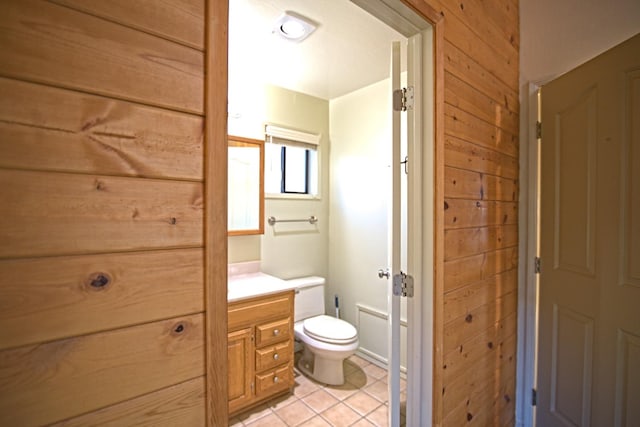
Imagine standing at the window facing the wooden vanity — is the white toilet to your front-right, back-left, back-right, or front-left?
front-left

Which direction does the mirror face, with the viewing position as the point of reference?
facing the viewer and to the right of the viewer

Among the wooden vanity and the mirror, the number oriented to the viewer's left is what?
0

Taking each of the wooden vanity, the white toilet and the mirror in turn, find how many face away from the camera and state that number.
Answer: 0

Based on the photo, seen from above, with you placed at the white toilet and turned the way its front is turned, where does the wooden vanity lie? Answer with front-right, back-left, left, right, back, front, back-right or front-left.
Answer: right
